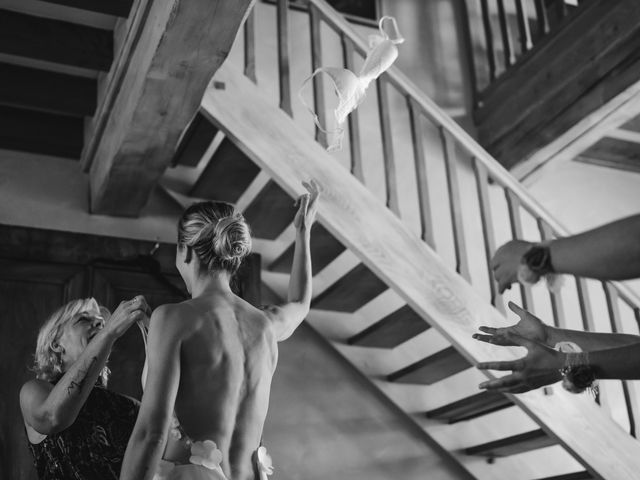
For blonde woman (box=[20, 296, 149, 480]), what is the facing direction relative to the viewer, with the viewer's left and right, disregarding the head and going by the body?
facing the viewer and to the right of the viewer

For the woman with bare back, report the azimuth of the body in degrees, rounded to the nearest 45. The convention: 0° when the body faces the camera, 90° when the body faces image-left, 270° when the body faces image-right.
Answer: approximately 135°

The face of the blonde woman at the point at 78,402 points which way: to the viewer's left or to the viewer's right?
to the viewer's right

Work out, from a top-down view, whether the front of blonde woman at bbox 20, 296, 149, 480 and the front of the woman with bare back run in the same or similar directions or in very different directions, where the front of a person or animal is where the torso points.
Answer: very different directions

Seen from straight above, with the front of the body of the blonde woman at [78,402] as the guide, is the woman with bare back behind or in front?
in front

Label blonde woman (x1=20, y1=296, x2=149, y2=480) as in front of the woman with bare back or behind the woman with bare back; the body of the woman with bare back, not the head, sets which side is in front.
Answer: in front
